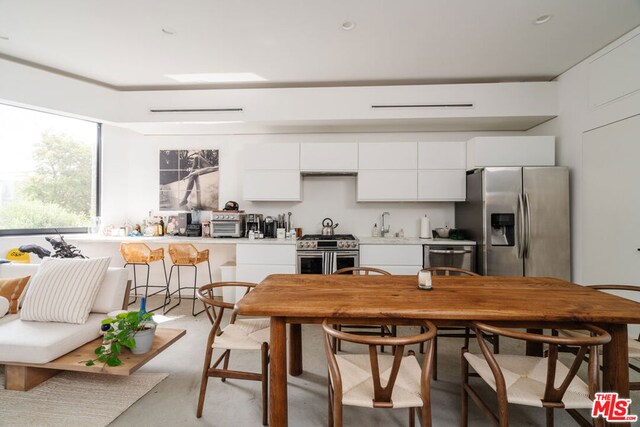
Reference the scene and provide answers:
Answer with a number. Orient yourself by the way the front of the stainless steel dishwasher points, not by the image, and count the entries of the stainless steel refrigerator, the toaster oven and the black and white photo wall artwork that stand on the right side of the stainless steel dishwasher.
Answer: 2

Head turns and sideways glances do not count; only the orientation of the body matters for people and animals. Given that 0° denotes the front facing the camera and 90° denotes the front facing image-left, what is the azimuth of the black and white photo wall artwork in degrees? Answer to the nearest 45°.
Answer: approximately 0°

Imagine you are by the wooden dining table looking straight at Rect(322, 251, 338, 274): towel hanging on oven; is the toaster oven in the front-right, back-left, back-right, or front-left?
front-left

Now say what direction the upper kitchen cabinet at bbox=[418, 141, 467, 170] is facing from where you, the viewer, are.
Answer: facing the viewer

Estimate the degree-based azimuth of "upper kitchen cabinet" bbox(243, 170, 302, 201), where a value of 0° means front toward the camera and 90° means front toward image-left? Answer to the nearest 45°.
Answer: approximately 0°

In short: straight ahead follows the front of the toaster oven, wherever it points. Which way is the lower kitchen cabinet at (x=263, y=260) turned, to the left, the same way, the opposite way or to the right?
the same way

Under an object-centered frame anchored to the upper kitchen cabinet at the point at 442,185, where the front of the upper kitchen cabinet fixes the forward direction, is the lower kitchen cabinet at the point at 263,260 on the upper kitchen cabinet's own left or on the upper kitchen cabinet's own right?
on the upper kitchen cabinet's own right

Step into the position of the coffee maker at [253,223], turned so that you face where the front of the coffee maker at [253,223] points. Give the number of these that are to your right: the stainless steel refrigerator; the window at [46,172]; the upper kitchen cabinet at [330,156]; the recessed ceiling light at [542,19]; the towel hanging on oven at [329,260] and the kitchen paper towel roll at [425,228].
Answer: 1

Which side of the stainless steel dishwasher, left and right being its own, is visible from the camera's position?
front

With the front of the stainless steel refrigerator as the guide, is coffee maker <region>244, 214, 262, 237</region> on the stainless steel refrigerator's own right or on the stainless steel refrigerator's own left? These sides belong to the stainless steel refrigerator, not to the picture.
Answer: on the stainless steel refrigerator's own right

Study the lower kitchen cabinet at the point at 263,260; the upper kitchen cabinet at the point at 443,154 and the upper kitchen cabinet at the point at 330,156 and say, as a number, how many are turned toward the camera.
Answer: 3

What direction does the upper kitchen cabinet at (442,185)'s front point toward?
toward the camera

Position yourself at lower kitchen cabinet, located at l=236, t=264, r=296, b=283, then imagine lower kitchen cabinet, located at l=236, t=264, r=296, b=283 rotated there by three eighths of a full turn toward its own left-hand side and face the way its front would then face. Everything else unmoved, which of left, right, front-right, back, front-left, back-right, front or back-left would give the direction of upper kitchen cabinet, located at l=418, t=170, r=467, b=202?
front-right

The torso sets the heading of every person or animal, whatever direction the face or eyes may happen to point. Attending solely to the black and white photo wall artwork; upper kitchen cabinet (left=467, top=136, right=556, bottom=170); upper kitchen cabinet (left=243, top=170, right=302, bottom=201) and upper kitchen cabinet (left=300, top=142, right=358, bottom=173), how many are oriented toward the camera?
4
